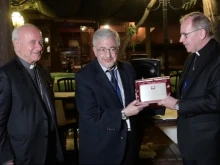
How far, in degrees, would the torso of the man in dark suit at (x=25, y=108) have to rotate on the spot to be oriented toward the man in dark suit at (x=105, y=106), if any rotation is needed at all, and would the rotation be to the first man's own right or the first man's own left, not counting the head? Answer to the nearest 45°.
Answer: approximately 45° to the first man's own left

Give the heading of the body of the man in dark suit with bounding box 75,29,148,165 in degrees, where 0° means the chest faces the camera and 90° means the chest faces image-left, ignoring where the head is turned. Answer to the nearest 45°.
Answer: approximately 315°

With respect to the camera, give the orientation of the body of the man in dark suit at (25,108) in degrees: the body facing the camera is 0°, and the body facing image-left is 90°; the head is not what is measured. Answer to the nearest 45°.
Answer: approximately 315°

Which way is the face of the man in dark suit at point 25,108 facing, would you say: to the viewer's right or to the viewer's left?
to the viewer's right

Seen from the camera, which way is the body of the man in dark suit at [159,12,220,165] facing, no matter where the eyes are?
to the viewer's left

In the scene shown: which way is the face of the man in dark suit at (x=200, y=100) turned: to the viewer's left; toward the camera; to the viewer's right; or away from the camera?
to the viewer's left

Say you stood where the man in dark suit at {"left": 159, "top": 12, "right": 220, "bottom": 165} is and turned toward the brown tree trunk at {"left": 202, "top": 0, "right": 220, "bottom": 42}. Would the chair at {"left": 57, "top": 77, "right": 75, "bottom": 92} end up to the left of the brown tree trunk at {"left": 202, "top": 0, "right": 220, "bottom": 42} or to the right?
left
